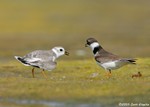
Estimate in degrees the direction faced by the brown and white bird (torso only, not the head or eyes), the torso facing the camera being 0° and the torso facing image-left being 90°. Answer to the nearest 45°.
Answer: approximately 90°

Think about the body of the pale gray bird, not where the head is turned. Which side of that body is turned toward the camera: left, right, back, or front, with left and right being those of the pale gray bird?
right
